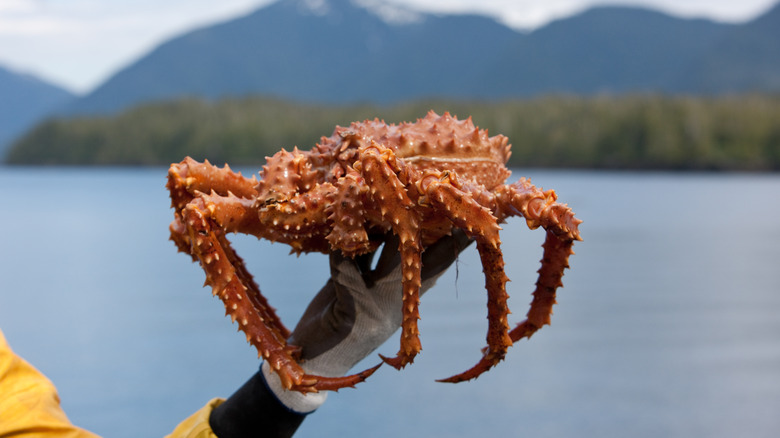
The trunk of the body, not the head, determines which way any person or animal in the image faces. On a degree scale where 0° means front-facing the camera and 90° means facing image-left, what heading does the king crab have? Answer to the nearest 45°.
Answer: approximately 45°
